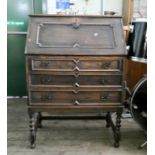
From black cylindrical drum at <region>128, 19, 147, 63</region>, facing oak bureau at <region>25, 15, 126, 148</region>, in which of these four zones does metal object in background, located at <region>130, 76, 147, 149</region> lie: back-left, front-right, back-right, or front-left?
front-left

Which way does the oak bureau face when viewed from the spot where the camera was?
facing the viewer

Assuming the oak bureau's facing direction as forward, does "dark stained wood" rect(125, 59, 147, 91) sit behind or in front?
behind

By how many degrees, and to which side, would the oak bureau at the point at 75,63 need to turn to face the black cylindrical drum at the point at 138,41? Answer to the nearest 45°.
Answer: approximately 135° to its left
